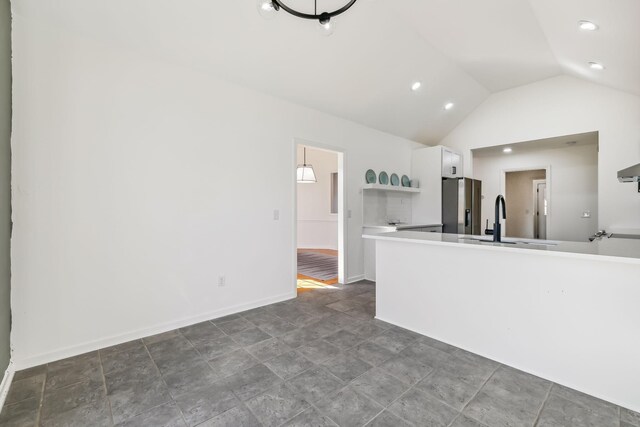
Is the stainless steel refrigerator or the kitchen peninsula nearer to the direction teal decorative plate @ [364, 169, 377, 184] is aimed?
the kitchen peninsula

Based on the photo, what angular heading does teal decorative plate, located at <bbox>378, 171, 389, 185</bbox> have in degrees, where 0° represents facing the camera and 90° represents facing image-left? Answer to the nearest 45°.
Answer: approximately 315°

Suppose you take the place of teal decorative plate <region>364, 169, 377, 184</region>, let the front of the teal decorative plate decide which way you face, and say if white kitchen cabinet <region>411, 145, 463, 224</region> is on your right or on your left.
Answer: on your left

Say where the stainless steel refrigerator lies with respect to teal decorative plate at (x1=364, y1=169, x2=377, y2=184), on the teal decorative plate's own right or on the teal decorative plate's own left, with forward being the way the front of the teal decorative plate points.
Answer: on the teal decorative plate's own left

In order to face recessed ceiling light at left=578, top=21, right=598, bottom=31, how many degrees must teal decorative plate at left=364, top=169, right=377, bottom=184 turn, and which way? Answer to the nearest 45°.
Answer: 0° — it already faces it

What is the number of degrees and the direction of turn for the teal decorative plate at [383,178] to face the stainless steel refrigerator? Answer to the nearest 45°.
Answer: approximately 90° to its left
